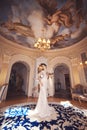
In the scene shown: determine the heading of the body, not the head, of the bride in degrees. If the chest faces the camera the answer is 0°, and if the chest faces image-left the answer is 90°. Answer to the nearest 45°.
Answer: approximately 45°
